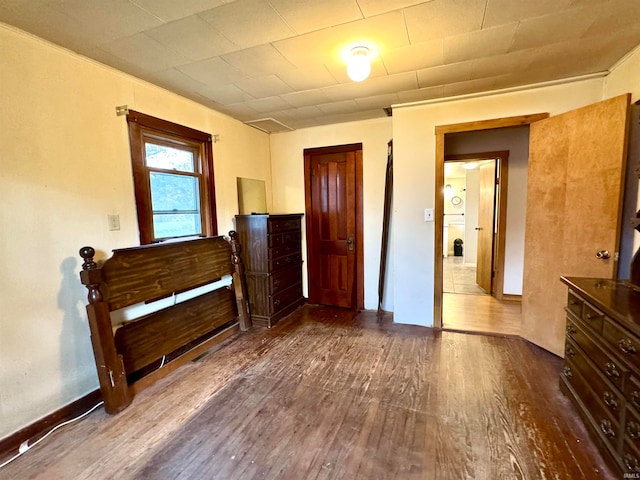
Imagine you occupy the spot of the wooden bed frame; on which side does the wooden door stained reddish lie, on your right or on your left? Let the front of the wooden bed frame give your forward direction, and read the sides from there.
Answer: on your left

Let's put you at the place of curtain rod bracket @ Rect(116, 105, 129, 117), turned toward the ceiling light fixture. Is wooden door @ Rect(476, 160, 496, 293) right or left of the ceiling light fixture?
left

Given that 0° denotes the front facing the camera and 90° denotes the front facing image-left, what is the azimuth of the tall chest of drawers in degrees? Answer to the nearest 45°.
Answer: approximately 315°

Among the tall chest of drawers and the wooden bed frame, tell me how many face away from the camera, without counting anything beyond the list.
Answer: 0

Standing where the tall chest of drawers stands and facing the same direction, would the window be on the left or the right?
on its right

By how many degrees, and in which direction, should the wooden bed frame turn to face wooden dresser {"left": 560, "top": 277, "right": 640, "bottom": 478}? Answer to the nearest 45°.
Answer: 0° — it already faces it

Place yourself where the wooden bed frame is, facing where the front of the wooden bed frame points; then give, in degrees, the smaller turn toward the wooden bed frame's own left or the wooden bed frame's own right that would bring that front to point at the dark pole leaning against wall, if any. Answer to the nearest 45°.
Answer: approximately 45° to the wooden bed frame's own left

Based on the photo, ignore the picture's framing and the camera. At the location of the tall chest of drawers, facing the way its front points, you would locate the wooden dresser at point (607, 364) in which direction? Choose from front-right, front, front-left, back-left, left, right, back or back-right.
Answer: front

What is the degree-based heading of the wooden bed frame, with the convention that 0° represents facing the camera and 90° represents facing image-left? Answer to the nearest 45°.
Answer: approximately 315°

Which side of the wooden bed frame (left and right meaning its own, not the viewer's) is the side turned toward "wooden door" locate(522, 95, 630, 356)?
front

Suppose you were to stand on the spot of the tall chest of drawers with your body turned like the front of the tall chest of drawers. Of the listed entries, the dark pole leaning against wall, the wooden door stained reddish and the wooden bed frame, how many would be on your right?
1
